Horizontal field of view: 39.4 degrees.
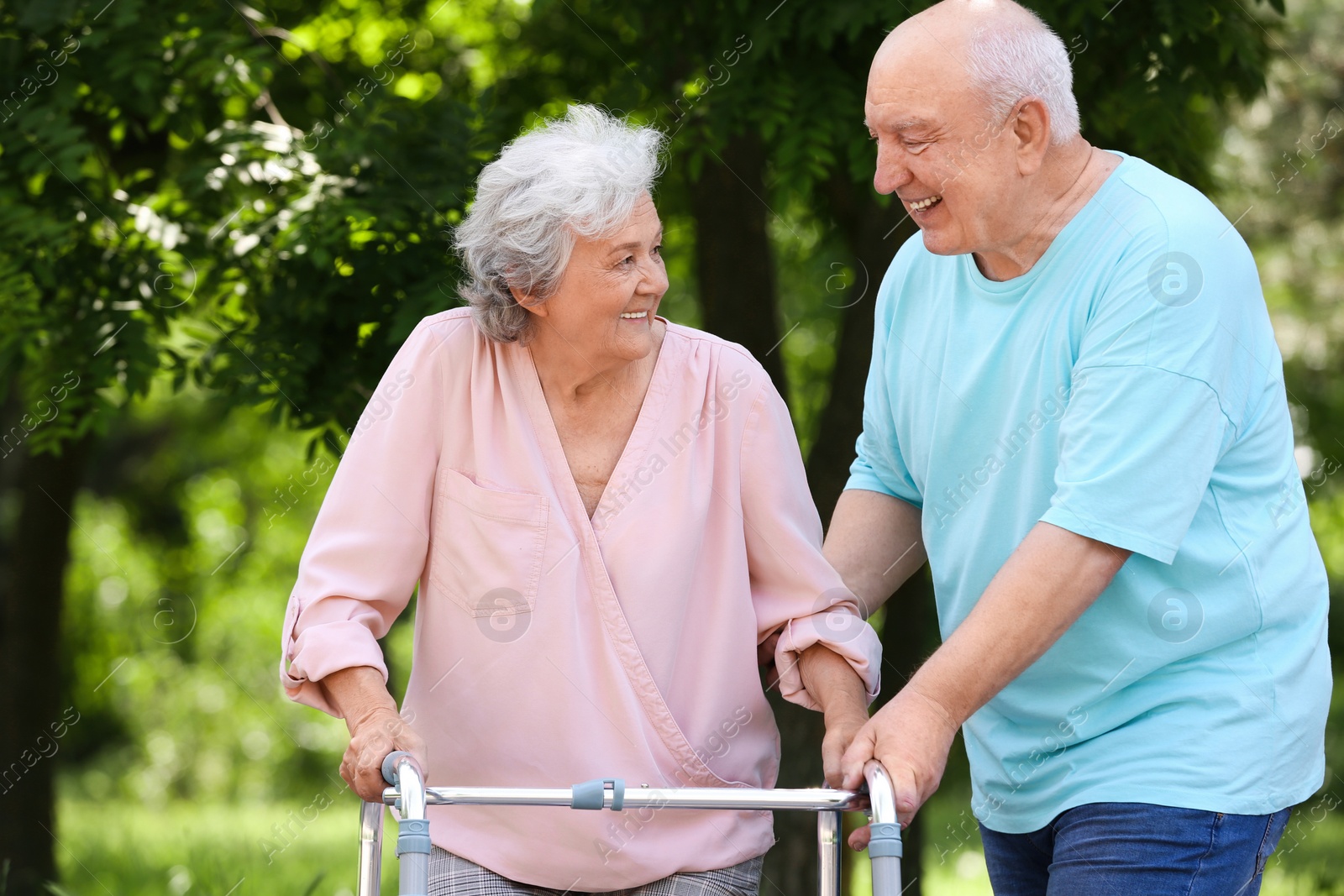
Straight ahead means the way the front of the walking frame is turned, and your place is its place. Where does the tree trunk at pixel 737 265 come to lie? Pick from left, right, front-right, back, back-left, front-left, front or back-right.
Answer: back

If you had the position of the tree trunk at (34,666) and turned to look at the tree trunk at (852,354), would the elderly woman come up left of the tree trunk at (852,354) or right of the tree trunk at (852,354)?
right

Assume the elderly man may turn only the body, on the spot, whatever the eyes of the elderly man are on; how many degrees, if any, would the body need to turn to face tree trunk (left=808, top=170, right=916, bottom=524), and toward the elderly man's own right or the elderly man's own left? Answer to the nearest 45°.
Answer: approximately 135° to the elderly man's own right

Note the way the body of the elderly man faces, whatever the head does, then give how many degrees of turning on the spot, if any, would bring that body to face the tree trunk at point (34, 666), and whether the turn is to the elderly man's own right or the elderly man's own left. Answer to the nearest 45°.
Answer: approximately 90° to the elderly man's own right

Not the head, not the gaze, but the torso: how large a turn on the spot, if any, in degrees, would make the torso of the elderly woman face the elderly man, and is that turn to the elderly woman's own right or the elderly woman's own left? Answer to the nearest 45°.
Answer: approximately 45° to the elderly woman's own left

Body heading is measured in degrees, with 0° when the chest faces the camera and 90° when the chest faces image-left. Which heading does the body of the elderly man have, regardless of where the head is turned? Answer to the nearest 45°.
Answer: approximately 45°

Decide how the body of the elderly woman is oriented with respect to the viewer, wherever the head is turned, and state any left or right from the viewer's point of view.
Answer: facing the viewer

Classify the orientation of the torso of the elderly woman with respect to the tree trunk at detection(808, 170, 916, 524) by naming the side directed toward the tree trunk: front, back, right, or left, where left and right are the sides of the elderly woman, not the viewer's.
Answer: back

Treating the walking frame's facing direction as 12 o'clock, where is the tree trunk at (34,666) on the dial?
The tree trunk is roughly at 5 o'clock from the walking frame.

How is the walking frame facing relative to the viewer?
toward the camera

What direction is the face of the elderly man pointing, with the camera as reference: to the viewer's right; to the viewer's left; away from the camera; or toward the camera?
to the viewer's left
